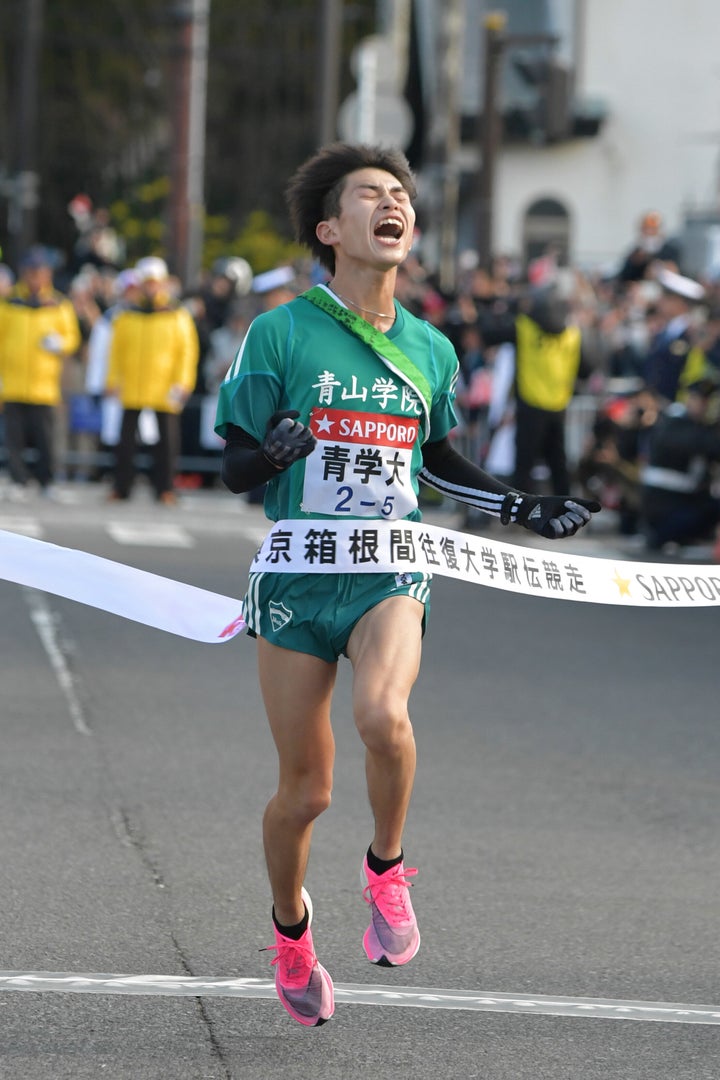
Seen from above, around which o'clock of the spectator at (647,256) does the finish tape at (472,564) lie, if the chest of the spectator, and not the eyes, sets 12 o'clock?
The finish tape is roughly at 12 o'clock from the spectator.

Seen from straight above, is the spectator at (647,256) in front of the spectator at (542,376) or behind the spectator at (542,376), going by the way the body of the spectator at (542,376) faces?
in front

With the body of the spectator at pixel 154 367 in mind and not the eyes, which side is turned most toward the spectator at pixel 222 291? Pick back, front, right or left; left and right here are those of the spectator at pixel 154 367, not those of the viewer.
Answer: back

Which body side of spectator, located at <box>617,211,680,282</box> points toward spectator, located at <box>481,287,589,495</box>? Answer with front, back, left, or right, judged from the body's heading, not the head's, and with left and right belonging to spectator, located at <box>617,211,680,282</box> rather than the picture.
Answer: front

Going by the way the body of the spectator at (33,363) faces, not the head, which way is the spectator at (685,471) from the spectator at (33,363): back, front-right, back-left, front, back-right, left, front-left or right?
front-left

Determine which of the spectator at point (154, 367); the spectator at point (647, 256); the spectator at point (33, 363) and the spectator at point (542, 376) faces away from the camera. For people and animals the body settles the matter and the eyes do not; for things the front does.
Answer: the spectator at point (542, 376)

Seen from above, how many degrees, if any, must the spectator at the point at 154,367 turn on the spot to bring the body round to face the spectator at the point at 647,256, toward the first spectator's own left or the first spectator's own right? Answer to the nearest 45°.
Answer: approximately 135° to the first spectator's own left

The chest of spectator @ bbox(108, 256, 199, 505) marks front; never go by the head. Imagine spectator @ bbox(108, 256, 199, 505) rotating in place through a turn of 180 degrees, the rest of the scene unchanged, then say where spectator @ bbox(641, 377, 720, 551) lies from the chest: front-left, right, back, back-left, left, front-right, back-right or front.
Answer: back-right

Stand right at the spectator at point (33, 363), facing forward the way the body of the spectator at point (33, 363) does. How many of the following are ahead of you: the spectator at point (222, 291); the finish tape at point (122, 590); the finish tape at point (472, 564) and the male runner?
3

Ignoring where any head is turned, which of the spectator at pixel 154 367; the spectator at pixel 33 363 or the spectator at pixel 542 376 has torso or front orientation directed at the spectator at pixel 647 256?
the spectator at pixel 542 376

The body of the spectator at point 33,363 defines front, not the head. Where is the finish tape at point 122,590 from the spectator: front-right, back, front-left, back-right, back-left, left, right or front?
front

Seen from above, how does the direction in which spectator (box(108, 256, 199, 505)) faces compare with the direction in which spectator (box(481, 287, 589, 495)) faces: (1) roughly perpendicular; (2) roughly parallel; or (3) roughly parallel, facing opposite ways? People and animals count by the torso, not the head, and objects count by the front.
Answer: roughly parallel, facing opposite ways

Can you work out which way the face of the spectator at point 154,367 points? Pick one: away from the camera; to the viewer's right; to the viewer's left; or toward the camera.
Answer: toward the camera

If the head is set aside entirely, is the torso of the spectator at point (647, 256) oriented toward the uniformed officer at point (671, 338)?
yes

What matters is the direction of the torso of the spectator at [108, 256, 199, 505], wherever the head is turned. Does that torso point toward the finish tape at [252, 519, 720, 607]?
yes

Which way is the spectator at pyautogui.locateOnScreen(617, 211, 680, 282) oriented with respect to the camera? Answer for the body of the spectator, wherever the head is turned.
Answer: toward the camera

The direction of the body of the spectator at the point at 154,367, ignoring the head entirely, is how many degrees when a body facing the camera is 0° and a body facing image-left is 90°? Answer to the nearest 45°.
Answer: approximately 0°

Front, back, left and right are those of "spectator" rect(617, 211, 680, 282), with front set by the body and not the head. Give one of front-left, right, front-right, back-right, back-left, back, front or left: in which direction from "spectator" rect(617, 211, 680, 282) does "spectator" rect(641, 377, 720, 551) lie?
front

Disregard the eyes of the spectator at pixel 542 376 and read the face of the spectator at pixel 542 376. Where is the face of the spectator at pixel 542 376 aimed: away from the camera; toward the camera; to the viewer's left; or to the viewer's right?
away from the camera

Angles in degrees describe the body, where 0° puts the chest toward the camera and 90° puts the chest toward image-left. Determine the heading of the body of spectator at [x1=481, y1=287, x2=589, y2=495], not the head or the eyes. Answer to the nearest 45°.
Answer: approximately 180°
